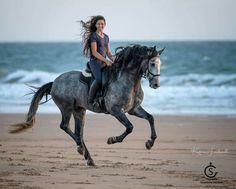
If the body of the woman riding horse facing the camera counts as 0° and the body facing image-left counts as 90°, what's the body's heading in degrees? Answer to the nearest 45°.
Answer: approximately 315°
